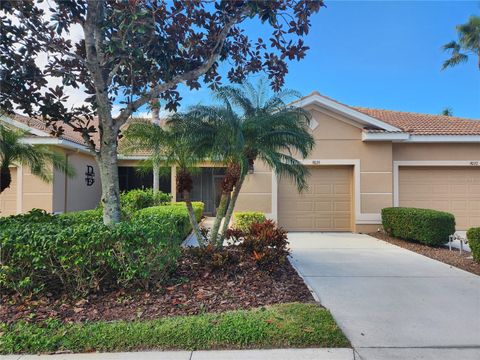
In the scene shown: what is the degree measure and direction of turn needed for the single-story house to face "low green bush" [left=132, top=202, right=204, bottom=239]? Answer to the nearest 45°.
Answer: approximately 45° to its right

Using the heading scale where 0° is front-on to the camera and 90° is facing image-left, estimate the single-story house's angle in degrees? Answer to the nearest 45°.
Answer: approximately 0°

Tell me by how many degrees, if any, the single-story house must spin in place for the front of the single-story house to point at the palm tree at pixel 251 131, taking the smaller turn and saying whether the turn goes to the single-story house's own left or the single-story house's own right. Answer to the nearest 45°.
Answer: approximately 45° to the single-story house's own right

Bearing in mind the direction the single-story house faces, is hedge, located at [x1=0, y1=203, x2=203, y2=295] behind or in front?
in front
